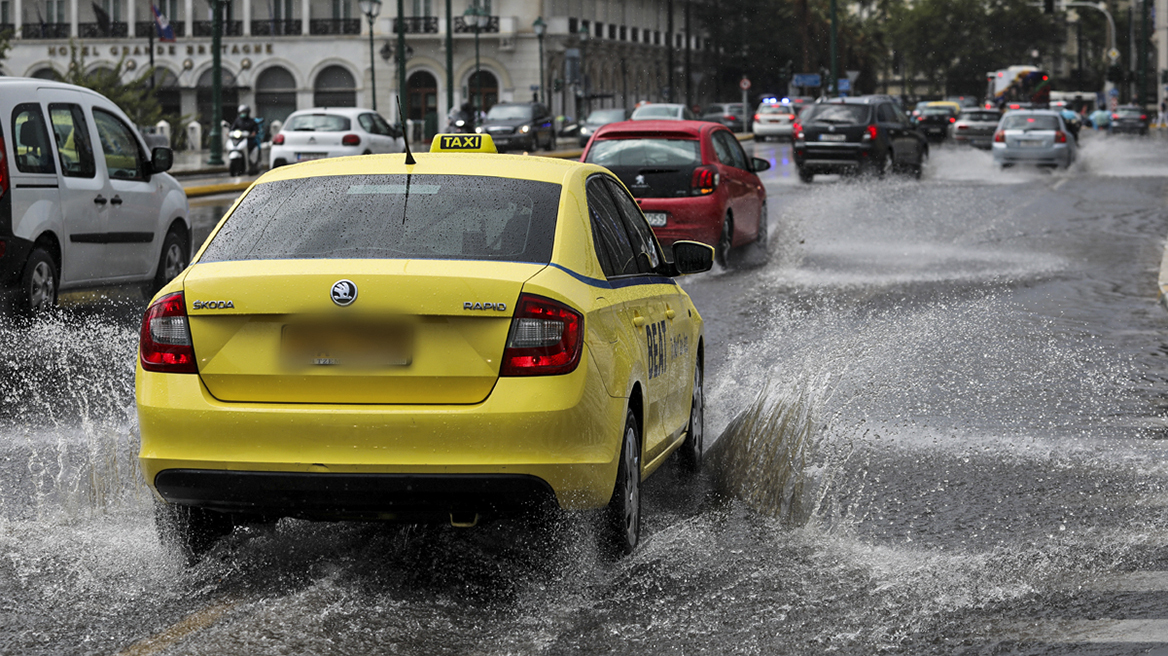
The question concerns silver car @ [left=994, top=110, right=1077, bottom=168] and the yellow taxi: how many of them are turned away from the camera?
2

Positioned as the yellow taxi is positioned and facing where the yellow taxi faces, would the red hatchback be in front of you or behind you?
in front

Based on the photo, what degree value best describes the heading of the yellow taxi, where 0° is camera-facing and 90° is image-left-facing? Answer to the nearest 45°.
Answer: approximately 180°

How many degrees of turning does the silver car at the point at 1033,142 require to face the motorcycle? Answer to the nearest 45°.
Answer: approximately 135° to its left

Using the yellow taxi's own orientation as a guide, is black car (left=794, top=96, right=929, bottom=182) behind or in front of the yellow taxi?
in front

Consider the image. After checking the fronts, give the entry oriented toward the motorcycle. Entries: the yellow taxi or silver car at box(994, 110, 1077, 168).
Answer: the yellow taxi

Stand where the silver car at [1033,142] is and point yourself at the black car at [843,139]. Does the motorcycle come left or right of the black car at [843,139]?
right

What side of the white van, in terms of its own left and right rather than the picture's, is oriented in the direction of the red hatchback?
front

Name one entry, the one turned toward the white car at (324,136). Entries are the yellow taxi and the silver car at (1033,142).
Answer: the yellow taxi

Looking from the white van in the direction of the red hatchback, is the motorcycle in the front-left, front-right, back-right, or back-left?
front-left

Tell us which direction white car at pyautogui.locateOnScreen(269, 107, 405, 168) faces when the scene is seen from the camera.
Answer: facing away from the viewer and to the right of the viewer

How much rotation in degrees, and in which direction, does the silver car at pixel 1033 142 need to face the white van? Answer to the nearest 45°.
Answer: approximately 180°

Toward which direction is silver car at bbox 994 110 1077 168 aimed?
away from the camera

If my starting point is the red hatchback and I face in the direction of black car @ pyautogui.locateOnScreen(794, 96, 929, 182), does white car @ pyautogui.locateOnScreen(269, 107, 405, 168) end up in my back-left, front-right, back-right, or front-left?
front-left

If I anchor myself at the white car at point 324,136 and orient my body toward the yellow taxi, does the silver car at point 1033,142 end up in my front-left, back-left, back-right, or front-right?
back-left
